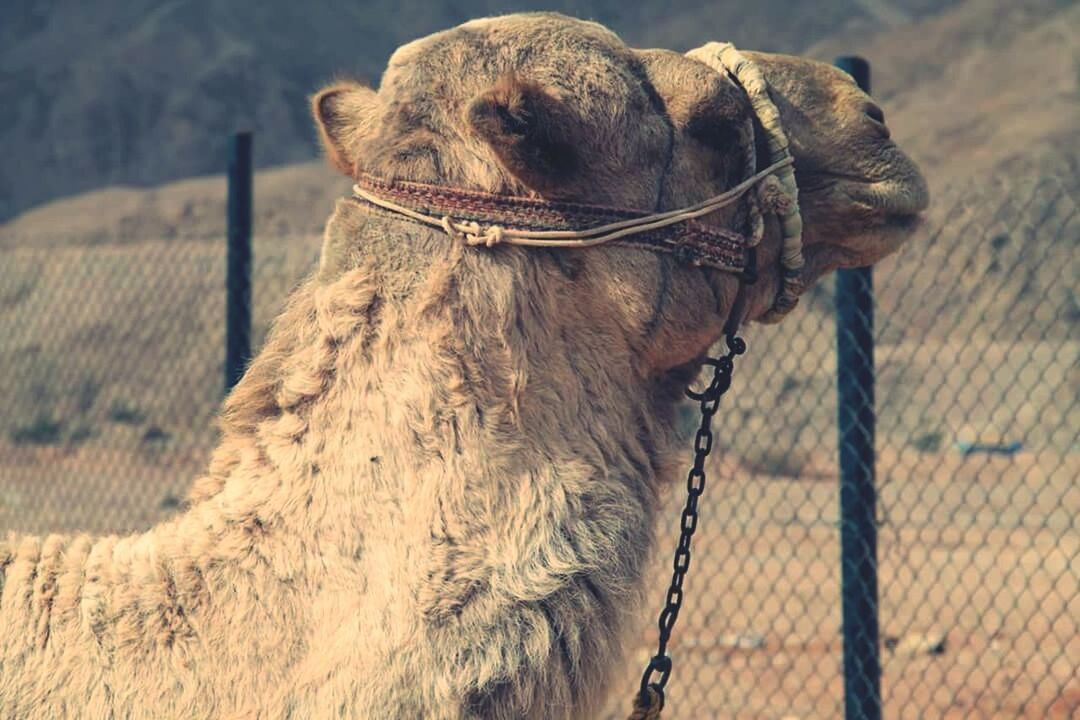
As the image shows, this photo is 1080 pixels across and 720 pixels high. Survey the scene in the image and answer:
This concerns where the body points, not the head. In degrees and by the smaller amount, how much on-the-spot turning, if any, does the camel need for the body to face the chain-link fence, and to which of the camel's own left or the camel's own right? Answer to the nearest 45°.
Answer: approximately 90° to the camel's own left

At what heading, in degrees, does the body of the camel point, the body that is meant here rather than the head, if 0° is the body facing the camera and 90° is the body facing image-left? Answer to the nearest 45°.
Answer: approximately 270°
